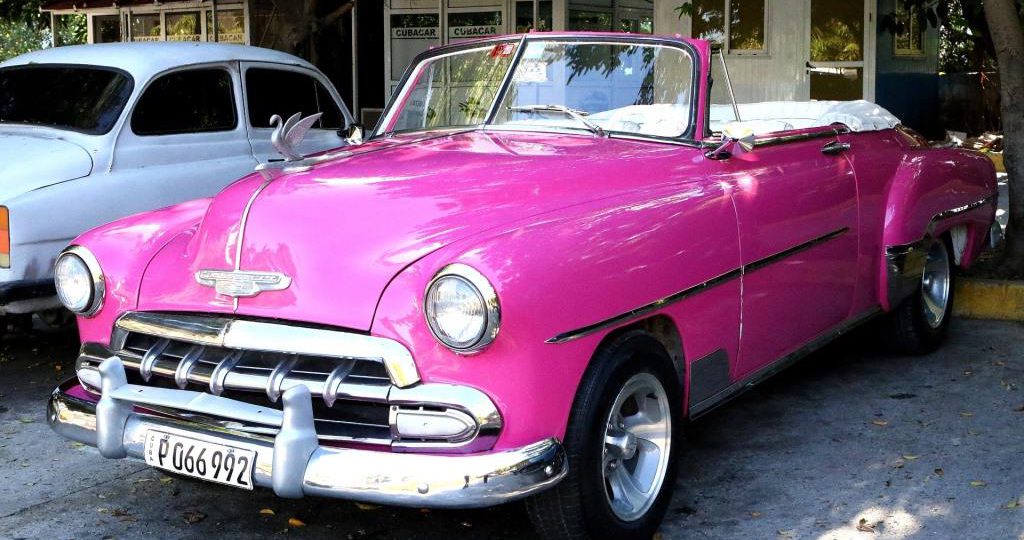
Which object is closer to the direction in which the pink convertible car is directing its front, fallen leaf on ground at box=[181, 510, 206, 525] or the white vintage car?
the fallen leaf on ground

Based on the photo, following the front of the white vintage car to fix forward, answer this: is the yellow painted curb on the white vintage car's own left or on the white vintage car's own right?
on the white vintage car's own right

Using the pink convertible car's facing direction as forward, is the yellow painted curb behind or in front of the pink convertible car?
behind

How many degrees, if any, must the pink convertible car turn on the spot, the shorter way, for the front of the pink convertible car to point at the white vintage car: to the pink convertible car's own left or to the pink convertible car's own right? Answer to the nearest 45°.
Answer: approximately 90° to the pink convertible car's own right
